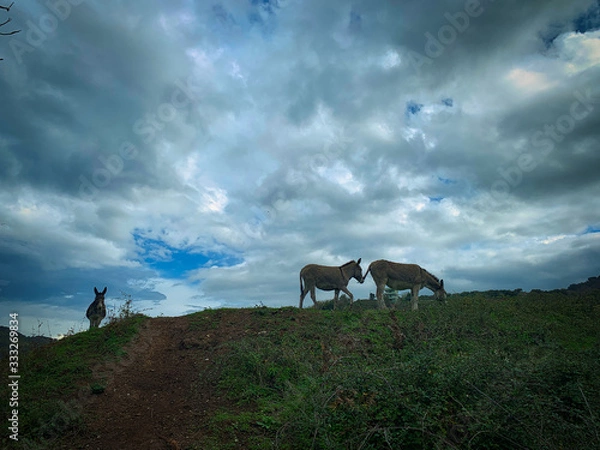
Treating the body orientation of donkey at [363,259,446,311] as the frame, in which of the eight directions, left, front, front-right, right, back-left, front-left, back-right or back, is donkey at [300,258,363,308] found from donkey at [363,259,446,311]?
back

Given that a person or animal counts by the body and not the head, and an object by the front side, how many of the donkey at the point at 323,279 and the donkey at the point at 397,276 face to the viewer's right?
2

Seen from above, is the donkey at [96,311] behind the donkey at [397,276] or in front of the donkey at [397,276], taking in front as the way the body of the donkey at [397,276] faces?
behind

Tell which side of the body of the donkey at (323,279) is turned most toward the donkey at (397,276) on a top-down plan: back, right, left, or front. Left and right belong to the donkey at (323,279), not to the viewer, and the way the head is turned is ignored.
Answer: front

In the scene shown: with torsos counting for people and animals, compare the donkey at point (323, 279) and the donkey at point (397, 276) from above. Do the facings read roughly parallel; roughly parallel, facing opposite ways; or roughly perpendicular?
roughly parallel

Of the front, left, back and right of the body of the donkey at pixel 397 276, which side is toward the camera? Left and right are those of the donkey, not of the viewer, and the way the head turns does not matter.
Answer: right

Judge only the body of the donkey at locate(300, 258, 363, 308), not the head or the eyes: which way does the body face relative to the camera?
to the viewer's right
